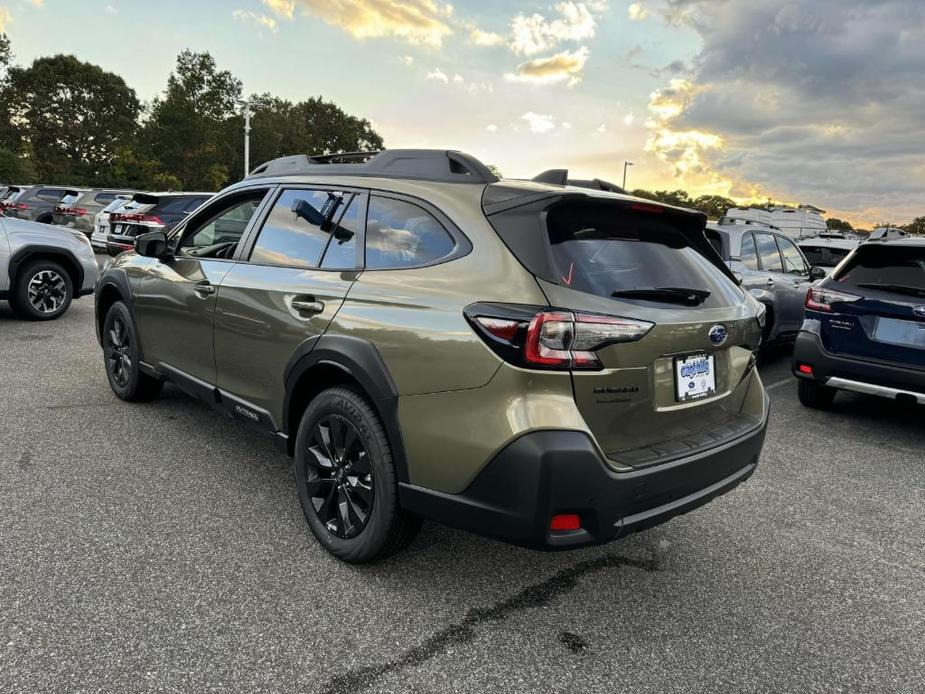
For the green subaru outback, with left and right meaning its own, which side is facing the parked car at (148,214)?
front

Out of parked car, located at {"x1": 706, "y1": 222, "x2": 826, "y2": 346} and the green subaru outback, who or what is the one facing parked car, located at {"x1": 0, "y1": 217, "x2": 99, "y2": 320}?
the green subaru outback

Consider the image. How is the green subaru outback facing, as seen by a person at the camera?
facing away from the viewer and to the left of the viewer

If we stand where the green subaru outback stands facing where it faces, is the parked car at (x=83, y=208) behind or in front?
in front

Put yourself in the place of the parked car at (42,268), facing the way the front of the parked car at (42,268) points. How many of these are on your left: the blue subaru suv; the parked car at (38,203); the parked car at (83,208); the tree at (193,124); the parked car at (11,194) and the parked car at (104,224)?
5

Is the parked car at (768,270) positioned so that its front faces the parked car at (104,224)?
no

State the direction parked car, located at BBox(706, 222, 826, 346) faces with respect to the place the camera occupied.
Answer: facing away from the viewer and to the right of the viewer

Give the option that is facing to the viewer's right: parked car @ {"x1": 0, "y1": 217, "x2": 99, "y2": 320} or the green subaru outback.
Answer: the parked car

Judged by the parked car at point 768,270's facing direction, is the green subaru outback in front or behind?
behind

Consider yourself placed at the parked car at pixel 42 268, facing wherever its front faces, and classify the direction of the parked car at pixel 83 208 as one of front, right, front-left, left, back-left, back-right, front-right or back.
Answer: left

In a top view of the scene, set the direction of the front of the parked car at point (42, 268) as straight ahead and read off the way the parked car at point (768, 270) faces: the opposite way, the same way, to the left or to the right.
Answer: the same way

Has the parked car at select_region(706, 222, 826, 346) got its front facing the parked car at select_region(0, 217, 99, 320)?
no

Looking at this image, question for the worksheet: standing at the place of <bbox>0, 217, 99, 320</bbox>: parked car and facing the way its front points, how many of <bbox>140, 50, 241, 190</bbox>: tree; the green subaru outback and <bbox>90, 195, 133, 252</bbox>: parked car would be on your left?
2

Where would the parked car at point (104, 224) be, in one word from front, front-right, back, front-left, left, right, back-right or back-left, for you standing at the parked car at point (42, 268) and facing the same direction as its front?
left

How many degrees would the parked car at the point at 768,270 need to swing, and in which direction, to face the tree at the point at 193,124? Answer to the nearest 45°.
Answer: approximately 90° to its left
